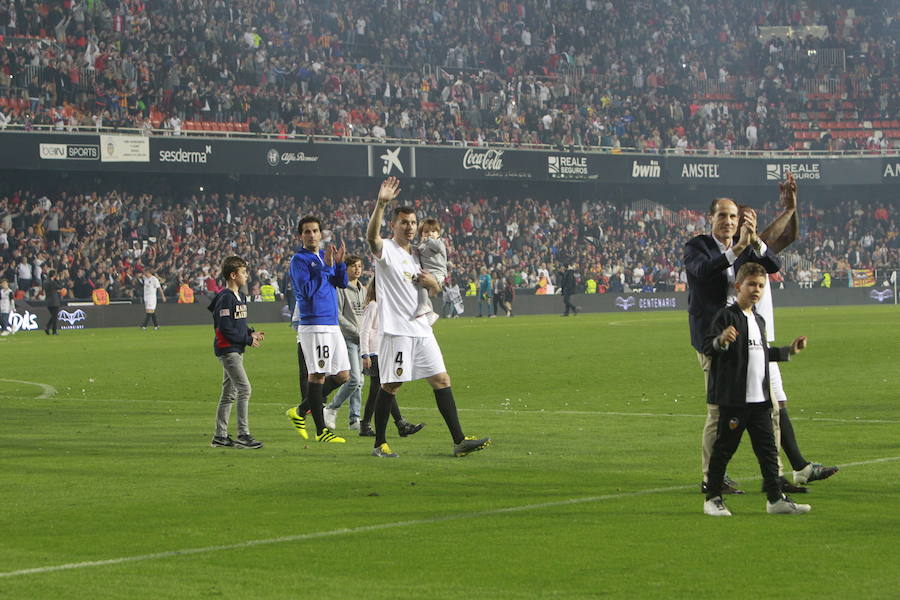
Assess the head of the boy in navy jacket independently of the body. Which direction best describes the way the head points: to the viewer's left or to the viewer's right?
to the viewer's right

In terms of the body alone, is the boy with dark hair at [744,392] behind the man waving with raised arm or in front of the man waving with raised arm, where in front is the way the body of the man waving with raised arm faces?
in front

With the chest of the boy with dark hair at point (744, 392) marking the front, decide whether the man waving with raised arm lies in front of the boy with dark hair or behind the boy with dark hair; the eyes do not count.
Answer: behind

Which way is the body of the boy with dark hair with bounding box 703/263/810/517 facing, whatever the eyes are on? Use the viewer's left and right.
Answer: facing the viewer and to the right of the viewer

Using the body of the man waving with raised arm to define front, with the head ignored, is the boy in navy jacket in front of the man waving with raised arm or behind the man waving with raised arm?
behind
